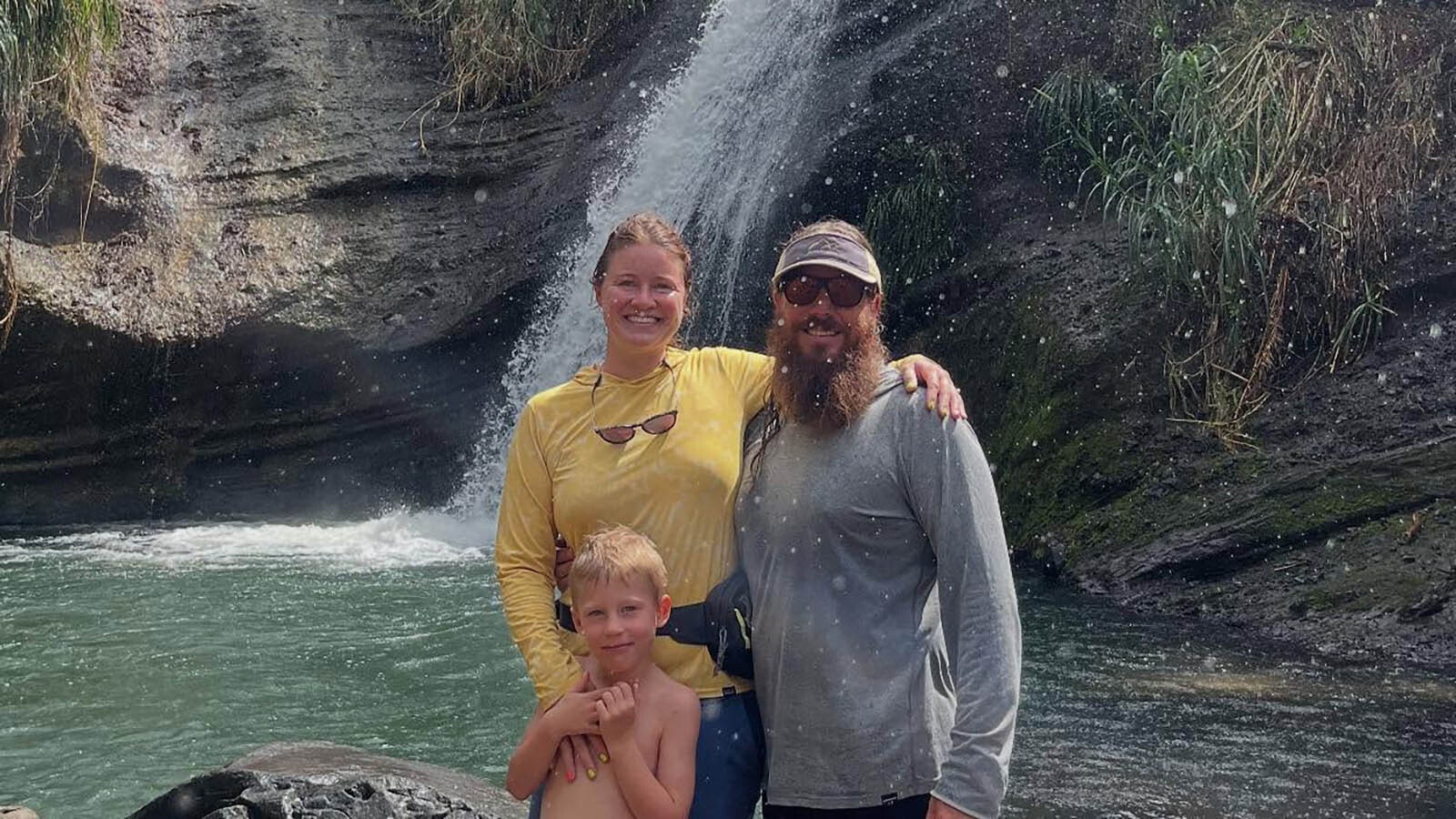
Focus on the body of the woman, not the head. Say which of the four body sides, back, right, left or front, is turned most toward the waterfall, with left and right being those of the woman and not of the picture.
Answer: back

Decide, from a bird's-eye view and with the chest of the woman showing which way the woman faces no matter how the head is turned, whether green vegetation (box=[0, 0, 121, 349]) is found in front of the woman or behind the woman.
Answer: behind

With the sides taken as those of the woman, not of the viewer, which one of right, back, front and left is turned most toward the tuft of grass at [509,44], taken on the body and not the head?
back

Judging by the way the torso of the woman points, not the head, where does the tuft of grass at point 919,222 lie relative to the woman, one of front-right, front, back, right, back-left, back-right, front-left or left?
back

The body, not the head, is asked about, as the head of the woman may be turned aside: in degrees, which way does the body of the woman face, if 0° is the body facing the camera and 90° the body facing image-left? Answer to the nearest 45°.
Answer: approximately 0°

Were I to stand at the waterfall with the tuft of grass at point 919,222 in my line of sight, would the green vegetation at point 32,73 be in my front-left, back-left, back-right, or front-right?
back-right

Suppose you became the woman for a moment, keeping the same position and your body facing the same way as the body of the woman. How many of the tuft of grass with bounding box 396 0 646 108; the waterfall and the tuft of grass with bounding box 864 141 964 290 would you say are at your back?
3
